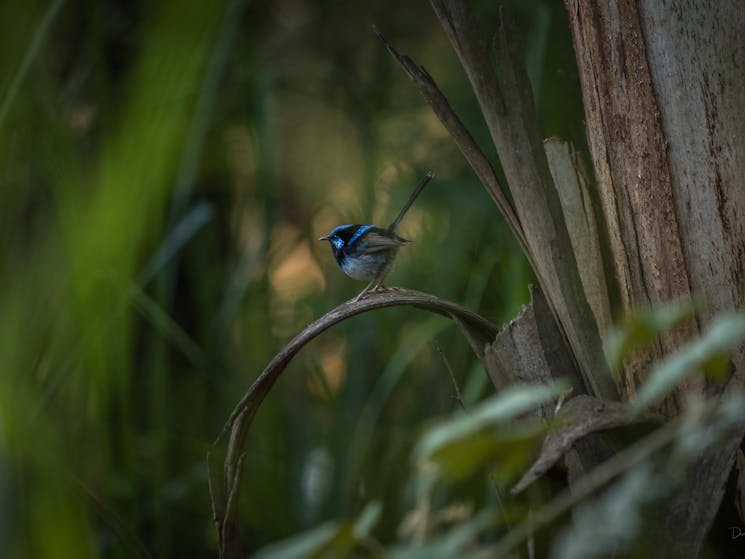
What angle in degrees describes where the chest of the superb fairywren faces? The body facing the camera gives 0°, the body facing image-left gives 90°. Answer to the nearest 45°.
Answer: approximately 90°

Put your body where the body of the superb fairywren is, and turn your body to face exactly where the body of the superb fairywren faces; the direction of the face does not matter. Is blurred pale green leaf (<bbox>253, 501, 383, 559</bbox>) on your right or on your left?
on your left

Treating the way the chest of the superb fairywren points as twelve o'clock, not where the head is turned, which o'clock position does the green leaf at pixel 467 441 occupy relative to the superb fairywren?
The green leaf is roughly at 9 o'clock from the superb fairywren.

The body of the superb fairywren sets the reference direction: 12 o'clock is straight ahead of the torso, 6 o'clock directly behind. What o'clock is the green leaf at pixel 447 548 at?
The green leaf is roughly at 9 o'clock from the superb fairywren.

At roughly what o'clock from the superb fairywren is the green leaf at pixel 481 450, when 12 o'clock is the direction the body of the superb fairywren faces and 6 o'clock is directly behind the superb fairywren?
The green leaf is roughly at 9 o'clock from the superb fairywren.
